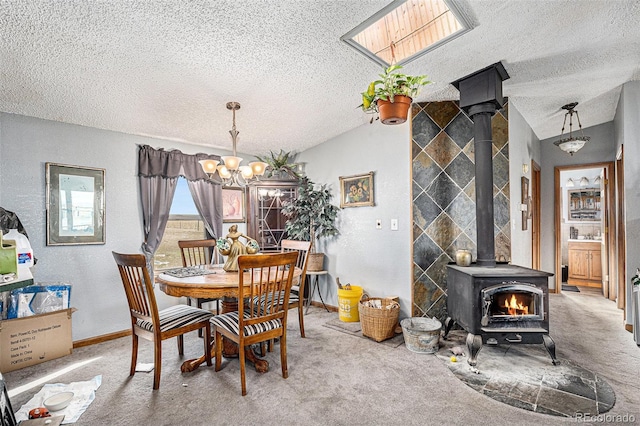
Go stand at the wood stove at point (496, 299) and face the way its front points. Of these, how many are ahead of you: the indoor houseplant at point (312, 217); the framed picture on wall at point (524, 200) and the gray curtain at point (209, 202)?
0

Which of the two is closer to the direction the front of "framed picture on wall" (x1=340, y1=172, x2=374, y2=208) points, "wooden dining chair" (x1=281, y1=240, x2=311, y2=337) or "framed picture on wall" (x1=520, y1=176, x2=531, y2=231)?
the wooden dining chair

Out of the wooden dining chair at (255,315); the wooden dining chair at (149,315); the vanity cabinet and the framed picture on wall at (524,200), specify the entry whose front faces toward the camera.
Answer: the vanity cabinet

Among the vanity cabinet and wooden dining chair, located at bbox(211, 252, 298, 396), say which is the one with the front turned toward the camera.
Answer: the vanity cabinet

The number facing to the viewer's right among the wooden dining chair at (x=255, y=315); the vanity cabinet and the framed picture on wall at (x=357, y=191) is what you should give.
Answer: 0

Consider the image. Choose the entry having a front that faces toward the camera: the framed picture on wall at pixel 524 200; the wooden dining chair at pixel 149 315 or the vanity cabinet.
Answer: the vanity cabinet

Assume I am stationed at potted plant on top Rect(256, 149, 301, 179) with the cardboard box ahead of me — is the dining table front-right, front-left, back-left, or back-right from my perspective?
front-left

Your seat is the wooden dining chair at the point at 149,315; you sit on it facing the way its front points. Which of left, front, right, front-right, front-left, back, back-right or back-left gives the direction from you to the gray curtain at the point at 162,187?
front-left

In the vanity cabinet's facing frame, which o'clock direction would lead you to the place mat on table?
The place mat on table is roughly at 1 o'clock from the vanity cabinet.

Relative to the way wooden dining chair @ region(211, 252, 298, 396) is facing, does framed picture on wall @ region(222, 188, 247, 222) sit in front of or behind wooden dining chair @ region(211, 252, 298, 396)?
in front

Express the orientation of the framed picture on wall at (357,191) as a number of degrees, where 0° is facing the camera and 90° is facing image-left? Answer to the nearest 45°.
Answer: approximately 45°

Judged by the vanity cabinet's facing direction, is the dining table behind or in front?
in front

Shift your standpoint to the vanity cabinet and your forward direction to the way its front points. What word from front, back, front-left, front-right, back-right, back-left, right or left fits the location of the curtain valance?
front-right

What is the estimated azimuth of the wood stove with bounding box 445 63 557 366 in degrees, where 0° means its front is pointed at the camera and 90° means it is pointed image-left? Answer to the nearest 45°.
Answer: approximately 315°

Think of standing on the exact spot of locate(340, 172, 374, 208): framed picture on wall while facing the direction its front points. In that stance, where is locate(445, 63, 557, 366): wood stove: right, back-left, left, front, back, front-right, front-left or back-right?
left
